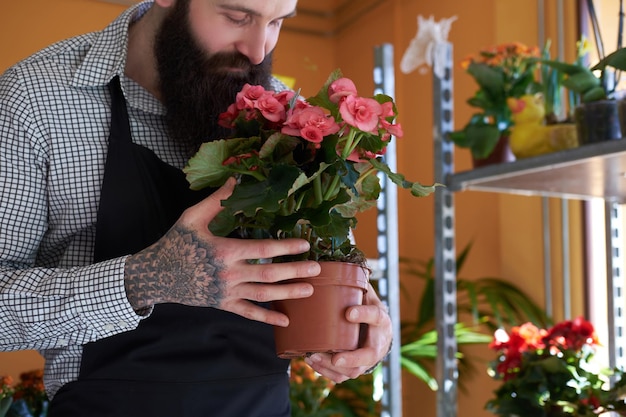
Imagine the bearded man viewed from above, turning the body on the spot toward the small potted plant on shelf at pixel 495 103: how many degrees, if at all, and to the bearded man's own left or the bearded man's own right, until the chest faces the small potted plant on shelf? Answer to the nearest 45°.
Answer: approximately 90° to the bearded man's own left

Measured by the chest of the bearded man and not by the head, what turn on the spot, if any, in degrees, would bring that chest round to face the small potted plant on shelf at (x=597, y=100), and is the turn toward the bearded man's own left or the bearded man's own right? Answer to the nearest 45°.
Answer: approximately 45° to the bearded man's own left

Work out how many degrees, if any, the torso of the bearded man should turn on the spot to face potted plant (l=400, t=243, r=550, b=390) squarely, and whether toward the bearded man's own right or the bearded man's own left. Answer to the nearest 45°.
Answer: approximately 90° to the bearded man's own left

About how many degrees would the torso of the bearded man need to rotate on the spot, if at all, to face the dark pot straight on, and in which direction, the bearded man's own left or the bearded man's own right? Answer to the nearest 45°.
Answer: approximately 45° to the bearded man's own left

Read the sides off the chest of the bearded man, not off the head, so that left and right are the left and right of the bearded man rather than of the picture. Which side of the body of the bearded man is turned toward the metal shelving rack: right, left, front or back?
left

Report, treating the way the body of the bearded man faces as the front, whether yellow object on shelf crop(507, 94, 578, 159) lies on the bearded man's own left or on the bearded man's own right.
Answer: on the bearded man's own left

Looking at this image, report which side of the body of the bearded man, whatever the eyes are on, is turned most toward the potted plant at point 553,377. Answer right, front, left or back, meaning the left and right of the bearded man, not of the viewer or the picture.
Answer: left
